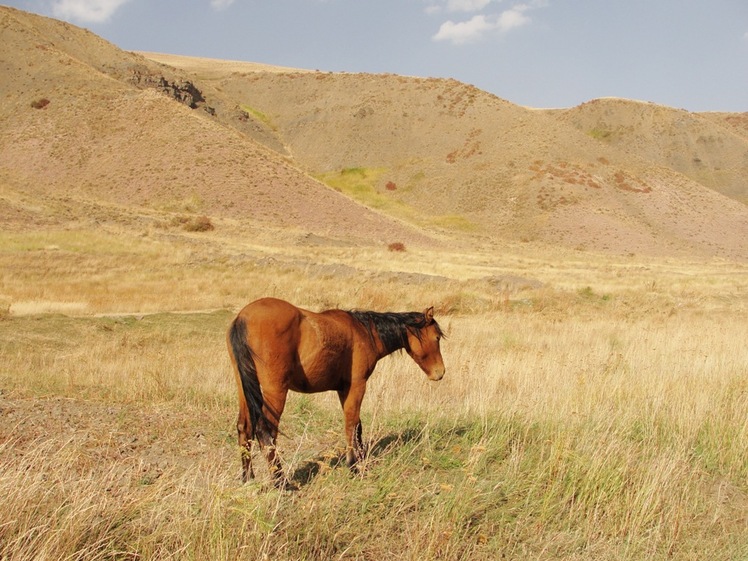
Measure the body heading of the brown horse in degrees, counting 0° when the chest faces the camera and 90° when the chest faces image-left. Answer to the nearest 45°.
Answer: approximately 225°

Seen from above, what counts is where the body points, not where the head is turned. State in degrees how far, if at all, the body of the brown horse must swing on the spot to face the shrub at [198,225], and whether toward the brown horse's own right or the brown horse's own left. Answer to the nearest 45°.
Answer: approximately 45° to the brown horse's own left
